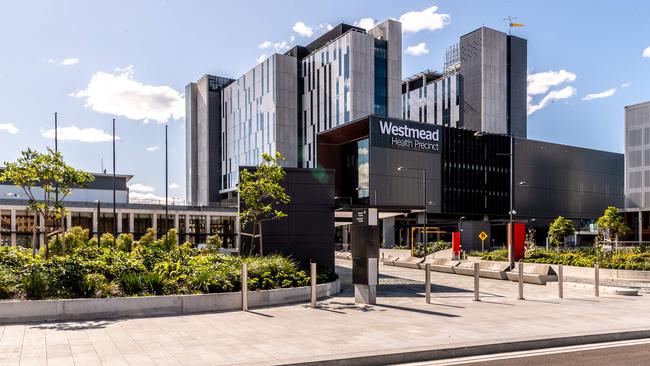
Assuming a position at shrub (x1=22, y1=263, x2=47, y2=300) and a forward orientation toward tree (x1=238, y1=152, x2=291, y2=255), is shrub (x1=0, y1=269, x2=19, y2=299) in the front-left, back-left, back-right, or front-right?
back-left

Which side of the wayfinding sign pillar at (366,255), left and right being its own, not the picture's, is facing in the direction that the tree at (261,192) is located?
right

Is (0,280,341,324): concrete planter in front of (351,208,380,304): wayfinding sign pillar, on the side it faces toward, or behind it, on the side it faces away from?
in front
